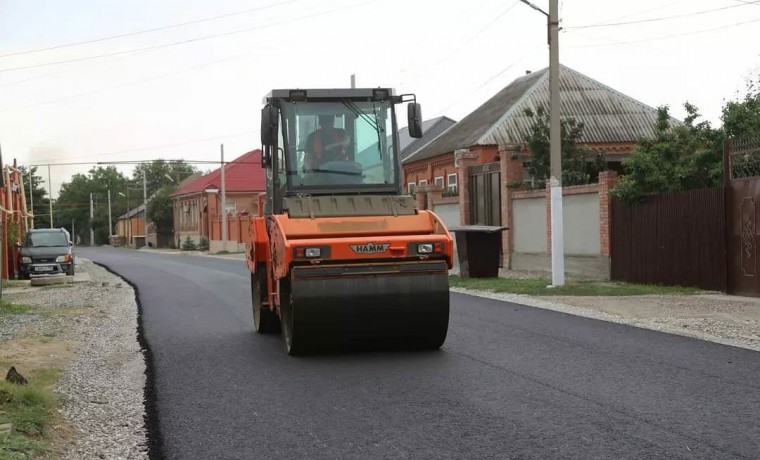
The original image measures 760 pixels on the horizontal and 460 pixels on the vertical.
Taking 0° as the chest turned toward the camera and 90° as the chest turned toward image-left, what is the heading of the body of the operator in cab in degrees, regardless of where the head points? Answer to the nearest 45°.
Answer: approximately 0°

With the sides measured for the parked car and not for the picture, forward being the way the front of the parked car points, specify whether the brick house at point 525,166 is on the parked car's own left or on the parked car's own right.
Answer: on the parked car's own left

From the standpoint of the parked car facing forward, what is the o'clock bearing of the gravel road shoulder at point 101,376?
The gravel road shoulder is roughly at 12 o'clock from the parked car.

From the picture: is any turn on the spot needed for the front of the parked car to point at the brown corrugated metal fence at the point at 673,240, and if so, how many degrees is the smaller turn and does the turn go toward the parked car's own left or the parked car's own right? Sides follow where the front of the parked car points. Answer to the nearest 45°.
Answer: approximately 45° to the parked car's own left

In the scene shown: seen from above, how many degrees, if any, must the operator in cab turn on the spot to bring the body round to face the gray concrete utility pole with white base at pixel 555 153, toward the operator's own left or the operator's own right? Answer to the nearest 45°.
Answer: approximately 135° to the operator's own left

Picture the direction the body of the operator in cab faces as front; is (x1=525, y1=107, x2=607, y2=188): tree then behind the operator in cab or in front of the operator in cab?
behind

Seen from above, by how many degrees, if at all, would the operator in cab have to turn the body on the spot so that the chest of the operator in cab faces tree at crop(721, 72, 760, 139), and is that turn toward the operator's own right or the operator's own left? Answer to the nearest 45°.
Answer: approximately 135° to the operator's own left

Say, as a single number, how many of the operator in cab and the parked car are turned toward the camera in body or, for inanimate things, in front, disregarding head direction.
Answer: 2

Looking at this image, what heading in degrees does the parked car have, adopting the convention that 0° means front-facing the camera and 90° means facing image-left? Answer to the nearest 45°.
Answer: approximately 0°
